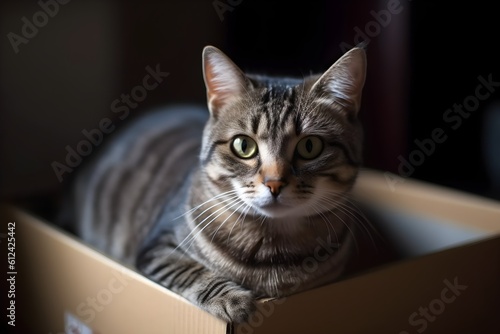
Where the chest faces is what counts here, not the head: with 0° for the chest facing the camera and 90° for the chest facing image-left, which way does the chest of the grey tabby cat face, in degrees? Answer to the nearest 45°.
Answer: approximately 315°
